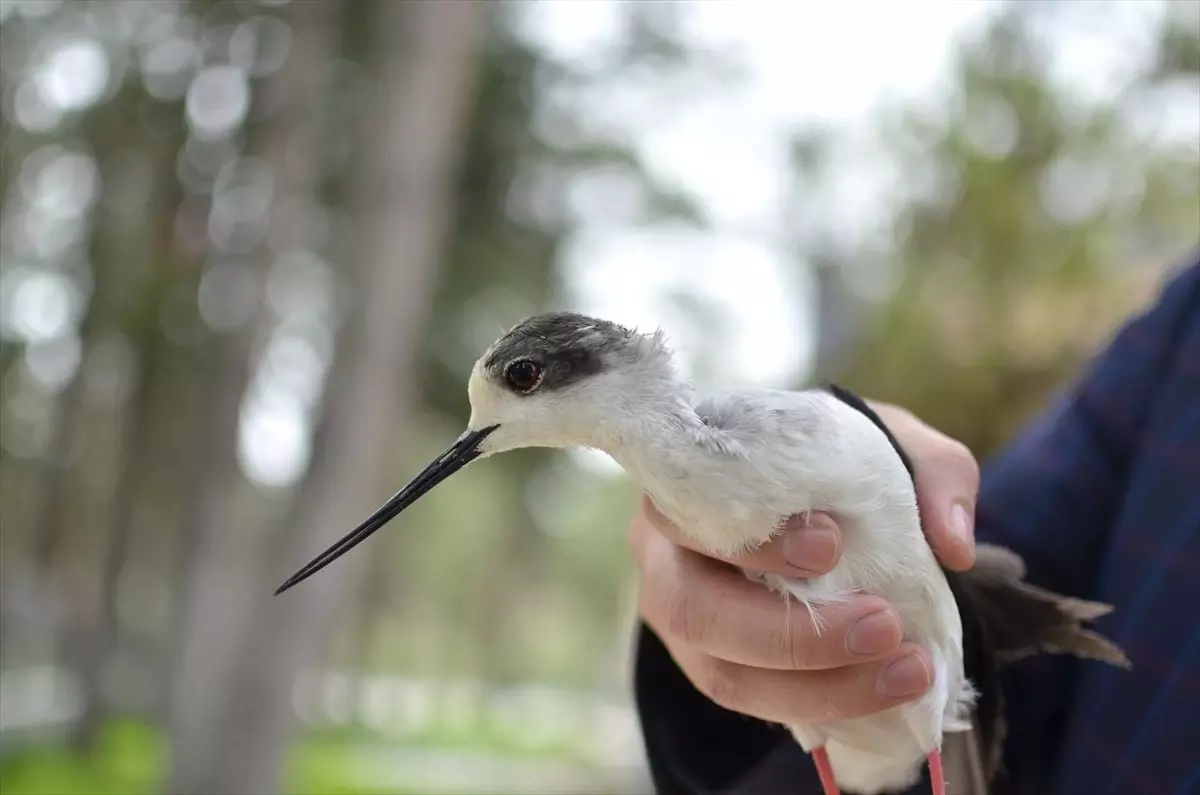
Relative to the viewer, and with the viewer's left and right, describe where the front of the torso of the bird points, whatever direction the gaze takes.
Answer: facing the viewer and to the left of the viewer

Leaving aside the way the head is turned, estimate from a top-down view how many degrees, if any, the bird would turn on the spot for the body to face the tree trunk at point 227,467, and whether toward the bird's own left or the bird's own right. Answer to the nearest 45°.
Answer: approximately 90° to the bird's own right

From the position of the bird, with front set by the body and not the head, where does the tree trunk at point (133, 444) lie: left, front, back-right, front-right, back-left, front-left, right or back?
right

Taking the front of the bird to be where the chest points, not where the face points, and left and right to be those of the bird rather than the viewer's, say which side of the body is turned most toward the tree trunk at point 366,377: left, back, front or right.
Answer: right
